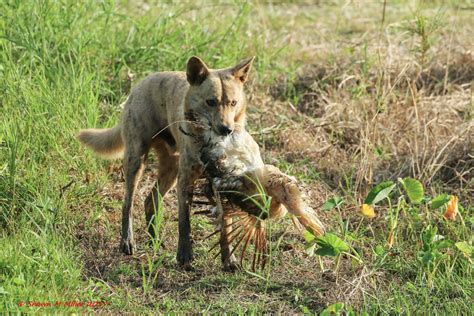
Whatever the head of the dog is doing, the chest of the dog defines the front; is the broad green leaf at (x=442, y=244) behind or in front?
in front

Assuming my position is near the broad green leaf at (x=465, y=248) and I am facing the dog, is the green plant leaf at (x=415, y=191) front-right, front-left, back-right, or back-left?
front-right

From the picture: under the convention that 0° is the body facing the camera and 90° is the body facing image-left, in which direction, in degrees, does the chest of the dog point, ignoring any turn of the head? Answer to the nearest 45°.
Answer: approximately 315°

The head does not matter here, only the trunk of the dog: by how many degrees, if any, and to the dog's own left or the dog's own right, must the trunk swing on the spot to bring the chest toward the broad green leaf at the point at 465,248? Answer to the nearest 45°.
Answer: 0° — it already faces it

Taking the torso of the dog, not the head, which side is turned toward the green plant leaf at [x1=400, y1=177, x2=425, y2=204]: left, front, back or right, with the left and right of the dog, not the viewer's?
front
